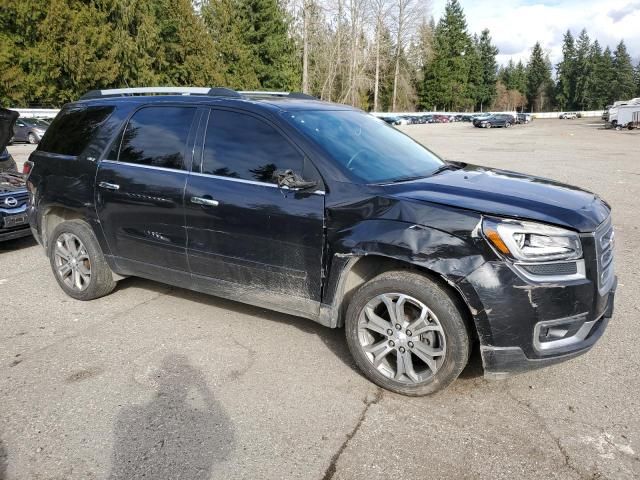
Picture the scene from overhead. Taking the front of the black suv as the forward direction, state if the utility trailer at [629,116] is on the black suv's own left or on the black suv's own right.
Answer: on the black suv's own left

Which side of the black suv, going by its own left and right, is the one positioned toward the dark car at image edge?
back

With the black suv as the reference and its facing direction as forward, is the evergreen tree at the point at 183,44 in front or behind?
behind

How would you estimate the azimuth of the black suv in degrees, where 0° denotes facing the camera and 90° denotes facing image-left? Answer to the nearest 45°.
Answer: approximately 315°

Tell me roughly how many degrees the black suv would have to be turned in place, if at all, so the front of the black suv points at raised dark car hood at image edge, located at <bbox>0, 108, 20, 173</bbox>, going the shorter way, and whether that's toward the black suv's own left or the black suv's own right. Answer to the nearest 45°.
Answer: approximately 180°

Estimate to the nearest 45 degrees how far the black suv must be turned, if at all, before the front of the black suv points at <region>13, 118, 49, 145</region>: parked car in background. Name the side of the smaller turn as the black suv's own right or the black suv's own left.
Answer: approximately 180°
